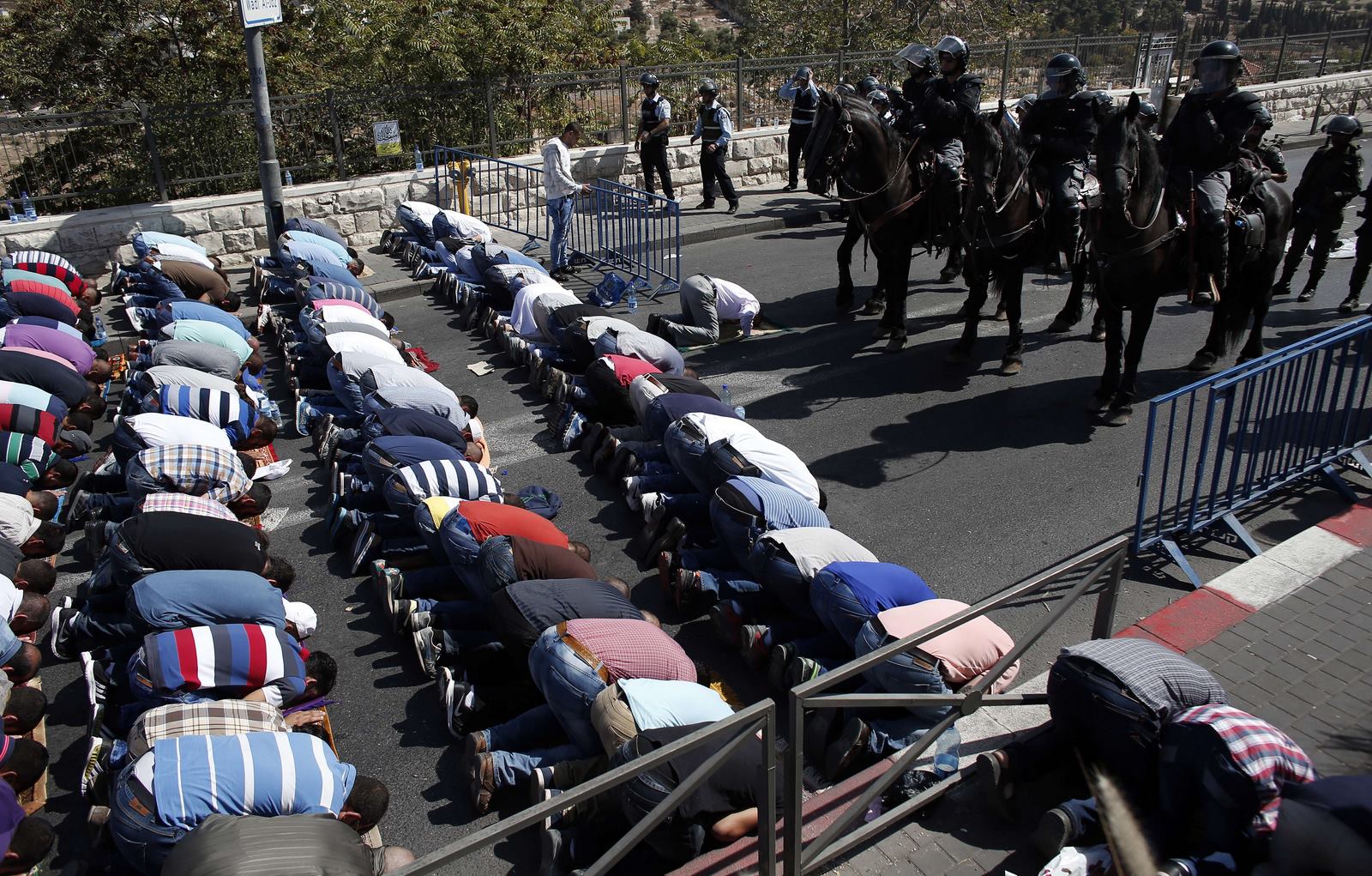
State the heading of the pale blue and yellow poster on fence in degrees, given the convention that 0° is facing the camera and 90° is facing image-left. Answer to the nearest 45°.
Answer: approximately 0°

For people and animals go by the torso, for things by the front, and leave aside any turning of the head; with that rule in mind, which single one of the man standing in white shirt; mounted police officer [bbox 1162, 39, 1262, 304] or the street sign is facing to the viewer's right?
the man standing in white shirt

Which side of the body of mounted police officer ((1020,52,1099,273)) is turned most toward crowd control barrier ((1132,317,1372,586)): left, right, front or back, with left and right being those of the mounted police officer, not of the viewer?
left

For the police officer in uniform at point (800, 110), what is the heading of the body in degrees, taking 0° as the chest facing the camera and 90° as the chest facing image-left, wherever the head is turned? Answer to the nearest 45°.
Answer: approximately 45°

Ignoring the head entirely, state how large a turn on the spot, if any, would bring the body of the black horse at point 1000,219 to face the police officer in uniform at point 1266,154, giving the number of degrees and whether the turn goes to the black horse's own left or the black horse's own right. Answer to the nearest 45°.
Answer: approximately 135° to the black horse's own left

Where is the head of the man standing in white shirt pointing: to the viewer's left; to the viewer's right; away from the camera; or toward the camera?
to the viewer's right
